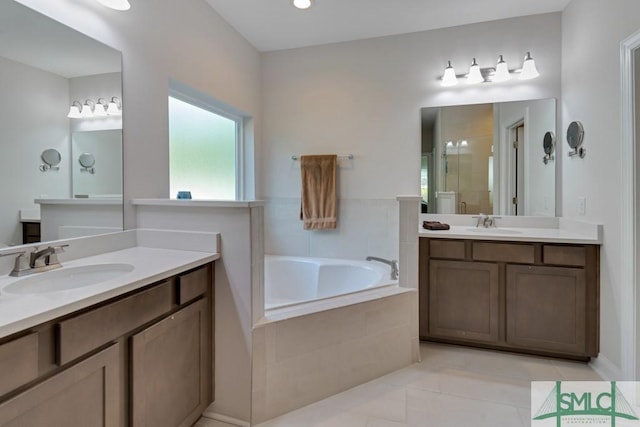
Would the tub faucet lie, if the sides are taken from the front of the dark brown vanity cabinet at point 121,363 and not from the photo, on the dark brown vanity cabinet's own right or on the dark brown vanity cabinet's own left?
on the dark brown vanity cabinet's own left

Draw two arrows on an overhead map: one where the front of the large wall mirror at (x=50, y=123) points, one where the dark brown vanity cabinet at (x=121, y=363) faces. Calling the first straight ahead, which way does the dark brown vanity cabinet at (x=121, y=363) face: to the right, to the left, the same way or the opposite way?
the same way

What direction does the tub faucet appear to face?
to the viewer's left

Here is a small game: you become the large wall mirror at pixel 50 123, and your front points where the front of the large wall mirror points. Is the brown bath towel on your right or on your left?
on your left

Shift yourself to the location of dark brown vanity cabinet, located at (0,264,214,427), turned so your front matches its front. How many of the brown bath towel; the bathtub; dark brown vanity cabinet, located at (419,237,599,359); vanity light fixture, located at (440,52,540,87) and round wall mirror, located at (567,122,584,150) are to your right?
0

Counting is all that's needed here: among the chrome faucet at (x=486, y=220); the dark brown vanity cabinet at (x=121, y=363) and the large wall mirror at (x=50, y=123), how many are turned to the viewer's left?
0

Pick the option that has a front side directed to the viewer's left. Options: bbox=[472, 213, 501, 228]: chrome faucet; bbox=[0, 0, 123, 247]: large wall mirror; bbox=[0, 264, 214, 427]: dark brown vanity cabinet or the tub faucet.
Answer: the tub faucet

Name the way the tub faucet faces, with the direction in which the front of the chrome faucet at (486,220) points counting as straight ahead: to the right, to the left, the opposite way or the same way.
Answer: to the right

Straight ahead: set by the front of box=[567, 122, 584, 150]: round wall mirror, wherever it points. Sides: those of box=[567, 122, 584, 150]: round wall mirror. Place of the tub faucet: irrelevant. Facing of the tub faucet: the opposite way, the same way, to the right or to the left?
the same way

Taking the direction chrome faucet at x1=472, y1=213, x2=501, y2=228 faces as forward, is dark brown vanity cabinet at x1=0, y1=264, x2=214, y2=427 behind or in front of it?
in front

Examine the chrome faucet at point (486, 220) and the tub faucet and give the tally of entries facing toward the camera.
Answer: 1

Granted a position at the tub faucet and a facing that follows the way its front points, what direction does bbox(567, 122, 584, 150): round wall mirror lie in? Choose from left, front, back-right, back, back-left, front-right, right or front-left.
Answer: back

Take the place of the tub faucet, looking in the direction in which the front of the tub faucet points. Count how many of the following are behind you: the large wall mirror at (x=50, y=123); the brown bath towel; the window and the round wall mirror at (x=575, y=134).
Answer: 1

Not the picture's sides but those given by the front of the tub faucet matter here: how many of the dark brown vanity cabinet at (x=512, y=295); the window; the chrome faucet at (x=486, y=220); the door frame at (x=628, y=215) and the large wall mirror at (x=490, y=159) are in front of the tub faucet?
1

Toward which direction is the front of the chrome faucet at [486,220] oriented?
toward the camera

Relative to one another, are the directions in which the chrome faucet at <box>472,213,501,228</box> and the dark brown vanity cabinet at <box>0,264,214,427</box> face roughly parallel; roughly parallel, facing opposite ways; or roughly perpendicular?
roughly perpendicular
